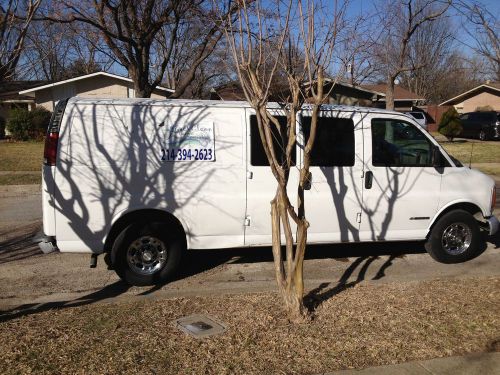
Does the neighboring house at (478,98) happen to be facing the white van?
yes

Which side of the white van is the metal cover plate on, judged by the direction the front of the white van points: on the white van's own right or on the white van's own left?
on the white van's own right

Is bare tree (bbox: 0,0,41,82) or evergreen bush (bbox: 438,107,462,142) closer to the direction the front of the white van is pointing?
the evergreen bush

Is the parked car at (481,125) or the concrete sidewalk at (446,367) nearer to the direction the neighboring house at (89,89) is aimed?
the concrete sidewalk

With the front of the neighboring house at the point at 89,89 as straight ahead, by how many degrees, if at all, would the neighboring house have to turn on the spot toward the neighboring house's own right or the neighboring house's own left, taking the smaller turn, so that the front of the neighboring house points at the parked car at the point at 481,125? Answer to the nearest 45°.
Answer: approximately 90° to the neighboring house's own left

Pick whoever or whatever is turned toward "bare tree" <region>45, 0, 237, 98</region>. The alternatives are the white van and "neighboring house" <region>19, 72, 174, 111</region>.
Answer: the neighboring house

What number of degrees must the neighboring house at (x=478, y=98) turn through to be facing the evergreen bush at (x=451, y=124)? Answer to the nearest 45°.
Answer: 0° — it already faces it

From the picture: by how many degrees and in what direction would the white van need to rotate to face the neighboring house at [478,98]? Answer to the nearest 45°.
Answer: approximately 45° to its left

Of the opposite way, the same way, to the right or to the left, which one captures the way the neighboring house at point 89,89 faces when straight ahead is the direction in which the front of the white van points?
to the right

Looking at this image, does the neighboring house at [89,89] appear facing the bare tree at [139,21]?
yes

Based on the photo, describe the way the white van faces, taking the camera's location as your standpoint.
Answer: facing to the right of the viewer

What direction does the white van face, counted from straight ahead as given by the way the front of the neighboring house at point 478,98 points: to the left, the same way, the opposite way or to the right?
to the left

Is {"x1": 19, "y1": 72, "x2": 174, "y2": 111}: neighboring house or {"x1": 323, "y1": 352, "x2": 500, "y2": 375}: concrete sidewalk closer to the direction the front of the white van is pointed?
the concrete sidewalk

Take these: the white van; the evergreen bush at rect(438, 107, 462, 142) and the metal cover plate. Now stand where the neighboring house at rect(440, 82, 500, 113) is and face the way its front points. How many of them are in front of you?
3

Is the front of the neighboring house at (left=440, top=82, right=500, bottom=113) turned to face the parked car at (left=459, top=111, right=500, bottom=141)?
yes

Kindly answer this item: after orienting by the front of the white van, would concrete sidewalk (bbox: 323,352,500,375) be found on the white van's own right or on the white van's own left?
on the white van's own right
